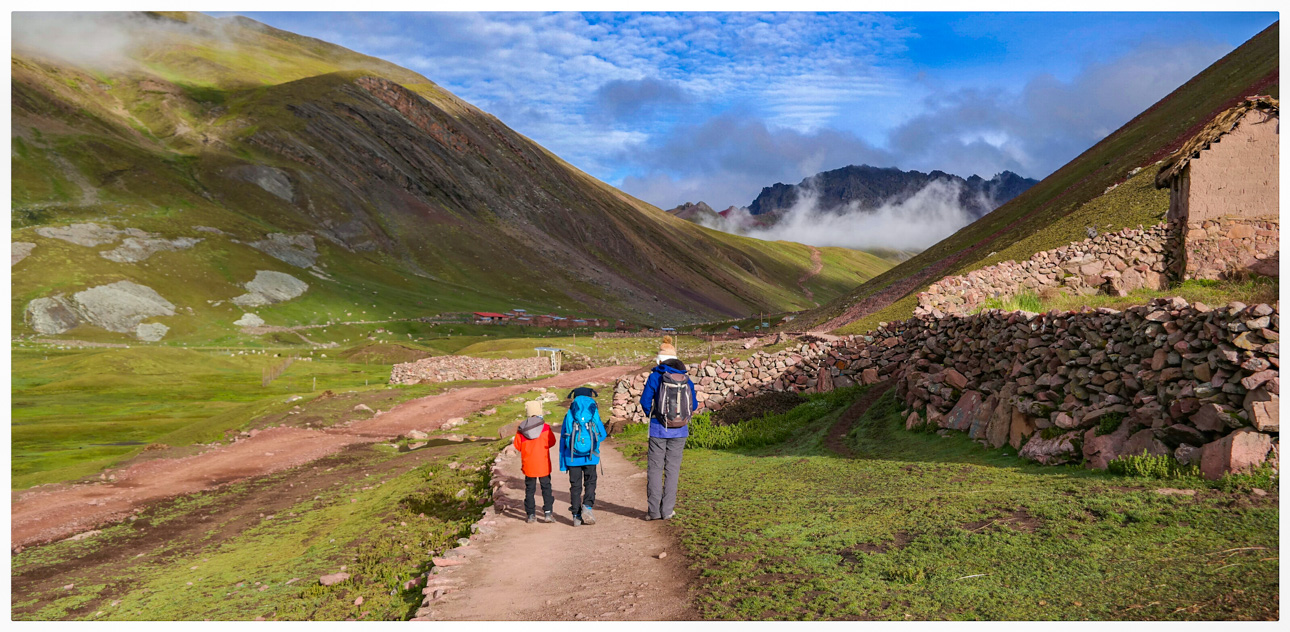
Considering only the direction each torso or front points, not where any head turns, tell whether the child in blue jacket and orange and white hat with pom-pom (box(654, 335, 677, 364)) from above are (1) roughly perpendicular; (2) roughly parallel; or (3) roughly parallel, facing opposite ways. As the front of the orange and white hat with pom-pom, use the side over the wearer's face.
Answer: roughly parallel

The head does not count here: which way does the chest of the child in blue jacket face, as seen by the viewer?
away from the camera

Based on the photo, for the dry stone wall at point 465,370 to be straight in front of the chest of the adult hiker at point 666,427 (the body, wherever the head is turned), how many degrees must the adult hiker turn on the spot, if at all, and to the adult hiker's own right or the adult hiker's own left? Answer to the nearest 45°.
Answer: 0° — they already face it

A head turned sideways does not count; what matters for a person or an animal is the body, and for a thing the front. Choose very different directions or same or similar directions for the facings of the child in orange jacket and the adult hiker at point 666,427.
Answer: same or similar directions

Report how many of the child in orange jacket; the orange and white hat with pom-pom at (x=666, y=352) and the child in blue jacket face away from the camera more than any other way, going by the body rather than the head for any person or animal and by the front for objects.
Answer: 3

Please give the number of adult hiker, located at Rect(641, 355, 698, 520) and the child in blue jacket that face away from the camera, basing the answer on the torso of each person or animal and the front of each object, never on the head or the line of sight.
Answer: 2

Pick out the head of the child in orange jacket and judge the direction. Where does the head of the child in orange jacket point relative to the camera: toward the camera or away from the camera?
away from the camera

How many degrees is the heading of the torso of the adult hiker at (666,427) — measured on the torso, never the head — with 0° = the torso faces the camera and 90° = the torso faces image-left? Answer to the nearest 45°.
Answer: approximately 180°

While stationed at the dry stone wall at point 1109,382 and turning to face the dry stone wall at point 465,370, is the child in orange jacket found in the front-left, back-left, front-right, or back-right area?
front-left

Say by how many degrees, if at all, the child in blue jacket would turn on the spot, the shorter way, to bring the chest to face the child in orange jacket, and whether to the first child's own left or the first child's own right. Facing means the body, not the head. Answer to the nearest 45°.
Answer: approximately 90° to the first child's own left

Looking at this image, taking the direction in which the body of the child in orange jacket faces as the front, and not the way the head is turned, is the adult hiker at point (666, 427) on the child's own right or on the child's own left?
on the child's own right

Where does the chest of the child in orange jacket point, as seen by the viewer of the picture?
away from the camera

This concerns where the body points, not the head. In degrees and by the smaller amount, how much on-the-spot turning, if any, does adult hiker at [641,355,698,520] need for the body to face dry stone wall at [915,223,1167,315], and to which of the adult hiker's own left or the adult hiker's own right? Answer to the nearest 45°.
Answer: approximately 45° to the adult hiker's own right
